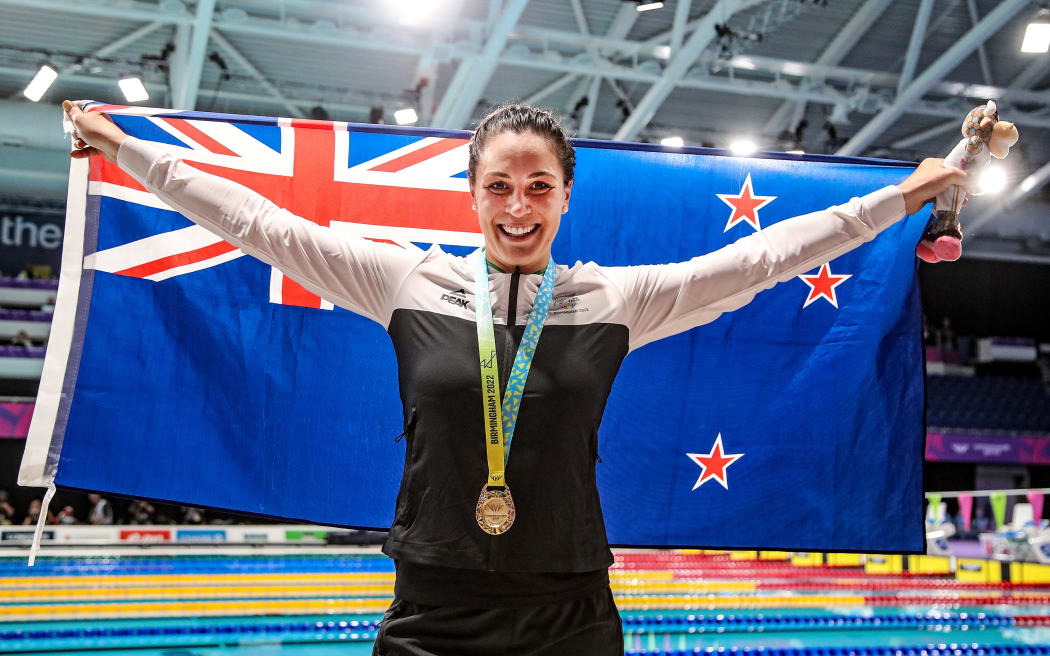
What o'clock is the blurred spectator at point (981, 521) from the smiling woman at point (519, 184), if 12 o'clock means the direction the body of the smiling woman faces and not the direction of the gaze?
The blurred spectator is roughly at 7 o'clock from the smiling woman.

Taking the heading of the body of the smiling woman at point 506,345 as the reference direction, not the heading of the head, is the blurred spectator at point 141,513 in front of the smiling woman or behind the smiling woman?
behind

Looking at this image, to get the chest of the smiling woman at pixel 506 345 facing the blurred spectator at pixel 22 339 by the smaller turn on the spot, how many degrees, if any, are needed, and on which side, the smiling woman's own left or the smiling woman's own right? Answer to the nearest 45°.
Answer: approximately 135° to the smiling woman's own right

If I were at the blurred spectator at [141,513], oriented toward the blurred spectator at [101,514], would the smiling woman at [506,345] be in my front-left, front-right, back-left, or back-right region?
back-left

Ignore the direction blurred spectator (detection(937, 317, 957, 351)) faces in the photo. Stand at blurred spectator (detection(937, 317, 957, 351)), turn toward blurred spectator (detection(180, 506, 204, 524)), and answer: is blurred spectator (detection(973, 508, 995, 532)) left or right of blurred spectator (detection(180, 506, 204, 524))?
left

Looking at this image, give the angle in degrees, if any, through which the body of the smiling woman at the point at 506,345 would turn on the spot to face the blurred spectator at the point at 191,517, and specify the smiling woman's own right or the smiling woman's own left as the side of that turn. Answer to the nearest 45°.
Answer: approximately 180°

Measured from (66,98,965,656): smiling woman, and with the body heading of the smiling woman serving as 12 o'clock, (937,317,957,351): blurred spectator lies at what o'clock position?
The blurred spectator is roughly at 7 o'clock from the smiling woman.

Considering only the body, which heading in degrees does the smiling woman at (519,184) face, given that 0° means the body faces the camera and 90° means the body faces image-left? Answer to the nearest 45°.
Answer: approximately 0°
